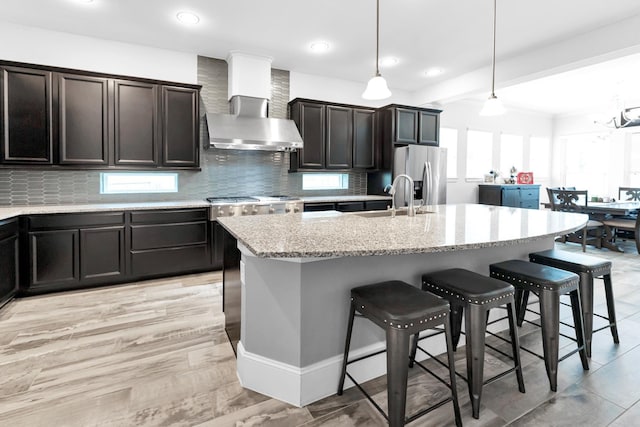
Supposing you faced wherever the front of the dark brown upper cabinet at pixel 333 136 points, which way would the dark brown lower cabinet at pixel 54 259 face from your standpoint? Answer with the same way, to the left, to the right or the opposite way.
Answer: the same way

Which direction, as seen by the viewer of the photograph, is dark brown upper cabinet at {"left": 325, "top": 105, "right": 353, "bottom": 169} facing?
facing the viewer and to the right of the viewer

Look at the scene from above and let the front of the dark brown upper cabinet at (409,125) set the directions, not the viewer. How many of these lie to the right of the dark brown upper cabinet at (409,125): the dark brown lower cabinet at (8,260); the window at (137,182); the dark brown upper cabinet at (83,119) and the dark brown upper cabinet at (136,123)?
4

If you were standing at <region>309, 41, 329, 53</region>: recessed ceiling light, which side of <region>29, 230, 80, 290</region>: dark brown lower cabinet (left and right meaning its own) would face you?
left

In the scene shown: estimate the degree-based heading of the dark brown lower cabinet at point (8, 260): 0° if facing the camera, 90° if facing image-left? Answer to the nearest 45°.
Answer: approximately 270°

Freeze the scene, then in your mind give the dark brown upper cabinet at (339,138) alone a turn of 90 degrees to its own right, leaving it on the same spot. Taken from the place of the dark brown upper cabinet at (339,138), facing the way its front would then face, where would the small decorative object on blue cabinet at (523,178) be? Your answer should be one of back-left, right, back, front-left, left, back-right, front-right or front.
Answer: back

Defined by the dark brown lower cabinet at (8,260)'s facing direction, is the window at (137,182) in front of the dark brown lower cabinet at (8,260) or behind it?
in front

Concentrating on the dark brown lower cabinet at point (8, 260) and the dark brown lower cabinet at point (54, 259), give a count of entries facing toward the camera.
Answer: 1

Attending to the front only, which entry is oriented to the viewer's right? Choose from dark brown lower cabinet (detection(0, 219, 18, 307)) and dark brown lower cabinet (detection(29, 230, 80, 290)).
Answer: dark brown lower cabinet (detection(0, 219, 18, 307))

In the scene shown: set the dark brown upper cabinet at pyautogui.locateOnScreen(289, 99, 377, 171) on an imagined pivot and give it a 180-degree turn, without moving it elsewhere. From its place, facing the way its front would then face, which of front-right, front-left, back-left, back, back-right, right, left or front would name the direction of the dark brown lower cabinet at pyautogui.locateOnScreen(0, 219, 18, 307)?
left

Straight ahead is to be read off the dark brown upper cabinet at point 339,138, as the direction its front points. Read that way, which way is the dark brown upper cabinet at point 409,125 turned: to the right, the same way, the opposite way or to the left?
the same way

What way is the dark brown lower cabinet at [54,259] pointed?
toward the camera

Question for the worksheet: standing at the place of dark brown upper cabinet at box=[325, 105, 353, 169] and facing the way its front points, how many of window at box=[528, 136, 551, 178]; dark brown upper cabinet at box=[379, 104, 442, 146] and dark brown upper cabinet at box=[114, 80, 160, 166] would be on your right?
1

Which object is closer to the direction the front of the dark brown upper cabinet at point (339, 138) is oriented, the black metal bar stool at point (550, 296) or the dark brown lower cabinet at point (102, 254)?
the black metal bar stool

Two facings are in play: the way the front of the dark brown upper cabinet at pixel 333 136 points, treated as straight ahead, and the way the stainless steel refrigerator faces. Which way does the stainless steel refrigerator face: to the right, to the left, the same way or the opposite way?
the same way

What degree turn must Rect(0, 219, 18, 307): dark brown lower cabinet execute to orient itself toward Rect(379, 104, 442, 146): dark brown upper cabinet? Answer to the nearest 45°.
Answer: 0° — it already faces it

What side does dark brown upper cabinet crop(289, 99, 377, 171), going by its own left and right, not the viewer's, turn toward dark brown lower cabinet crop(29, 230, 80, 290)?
right
